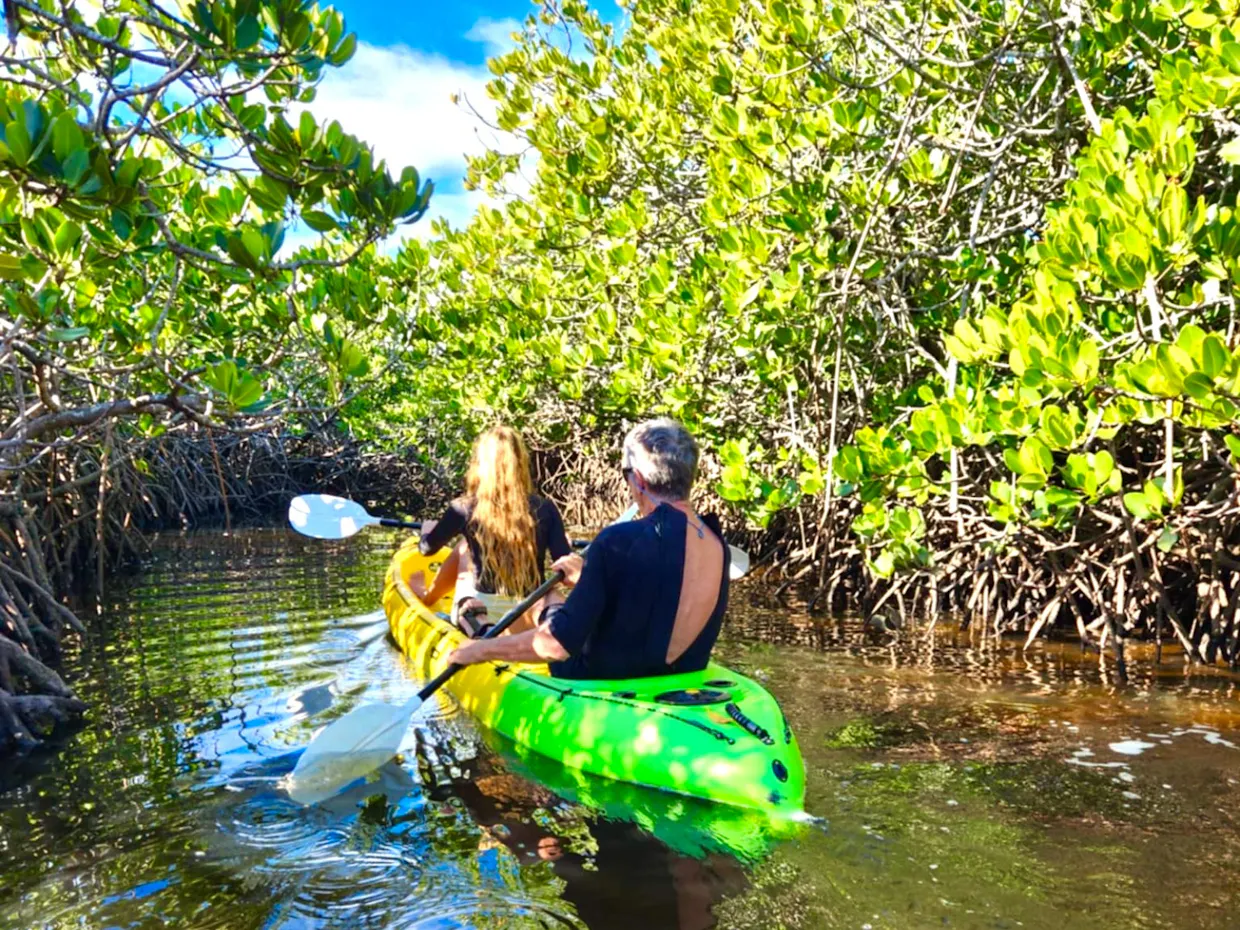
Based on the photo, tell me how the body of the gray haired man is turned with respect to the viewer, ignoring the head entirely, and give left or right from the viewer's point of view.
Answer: facing away from the viewer and to the left of the viewer

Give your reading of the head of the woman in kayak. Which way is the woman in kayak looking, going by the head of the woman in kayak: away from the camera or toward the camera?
away from the camera

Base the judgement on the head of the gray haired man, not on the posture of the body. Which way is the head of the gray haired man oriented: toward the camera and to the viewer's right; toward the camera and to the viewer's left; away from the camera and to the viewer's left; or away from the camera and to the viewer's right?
away from the camera and to the viewer's left
